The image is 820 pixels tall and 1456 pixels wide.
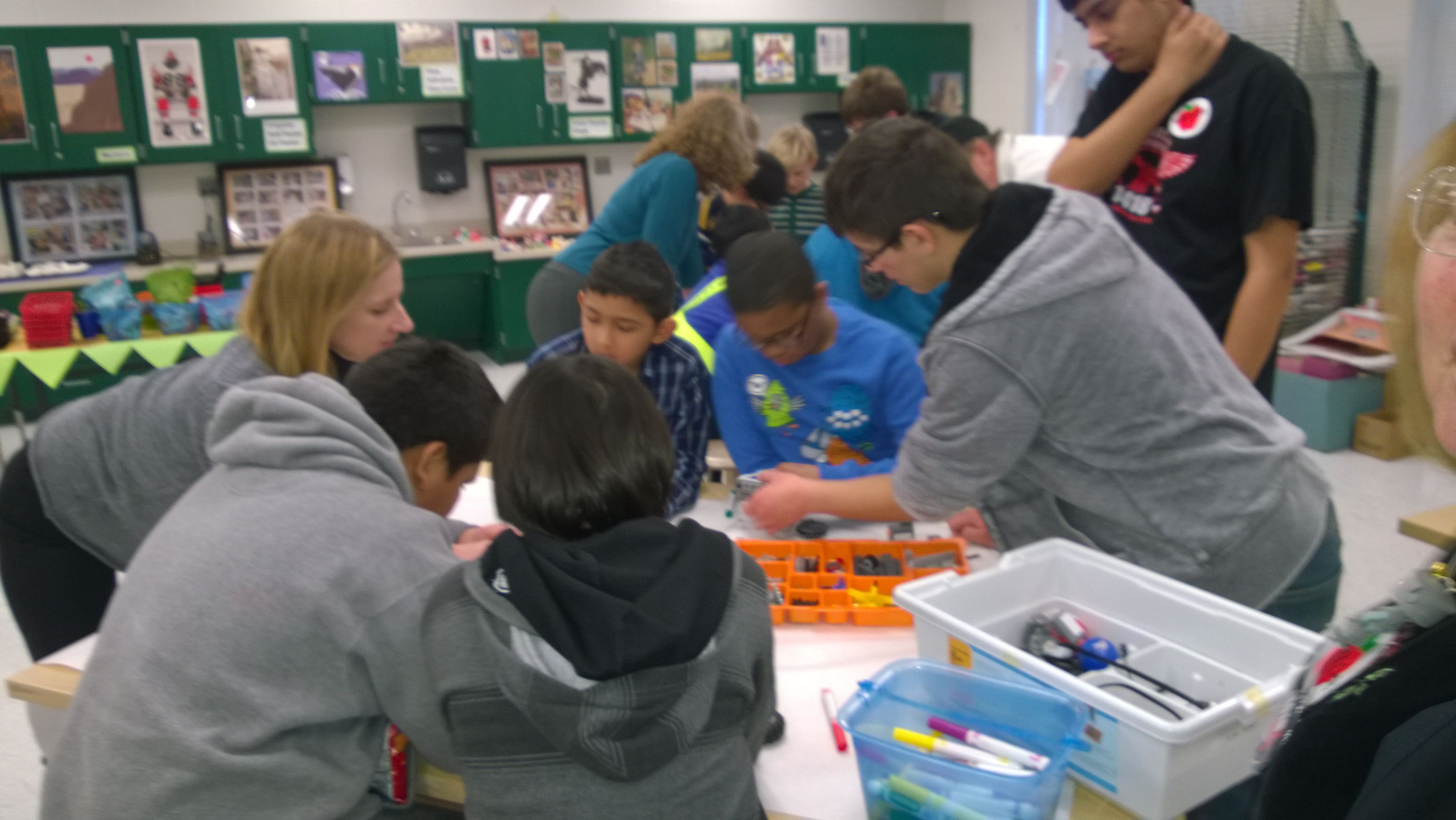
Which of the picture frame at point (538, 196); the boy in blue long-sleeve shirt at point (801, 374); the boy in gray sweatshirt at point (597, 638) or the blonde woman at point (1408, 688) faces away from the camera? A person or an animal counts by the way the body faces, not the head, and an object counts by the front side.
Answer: the boy in gray sweatshirt

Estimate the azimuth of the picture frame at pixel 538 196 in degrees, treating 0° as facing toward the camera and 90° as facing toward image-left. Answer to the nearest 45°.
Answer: approximately 0°

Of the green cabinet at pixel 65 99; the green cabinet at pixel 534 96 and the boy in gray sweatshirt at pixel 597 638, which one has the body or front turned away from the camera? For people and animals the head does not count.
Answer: the boy in gray sweatshirt

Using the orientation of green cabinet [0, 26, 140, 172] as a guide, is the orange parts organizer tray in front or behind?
in front

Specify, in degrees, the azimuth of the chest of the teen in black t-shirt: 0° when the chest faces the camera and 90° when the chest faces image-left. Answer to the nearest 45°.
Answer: approximately 45°

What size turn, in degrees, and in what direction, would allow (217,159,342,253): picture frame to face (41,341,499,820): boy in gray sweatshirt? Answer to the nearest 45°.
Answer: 0° — it already faces them

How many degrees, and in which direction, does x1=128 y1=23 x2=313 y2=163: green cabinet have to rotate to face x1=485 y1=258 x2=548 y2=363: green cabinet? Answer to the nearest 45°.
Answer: approximately 90° to its left

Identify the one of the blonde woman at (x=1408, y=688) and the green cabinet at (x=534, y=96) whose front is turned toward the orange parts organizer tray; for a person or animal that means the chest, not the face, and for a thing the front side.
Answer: the green cabinet

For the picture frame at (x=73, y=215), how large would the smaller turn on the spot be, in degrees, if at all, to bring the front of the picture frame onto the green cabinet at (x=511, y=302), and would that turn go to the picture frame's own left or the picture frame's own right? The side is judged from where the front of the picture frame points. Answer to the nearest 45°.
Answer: approximately 90° to the picture frame's own left

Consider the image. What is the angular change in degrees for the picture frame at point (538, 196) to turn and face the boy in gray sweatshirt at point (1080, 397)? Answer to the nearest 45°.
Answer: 0° — it already faces them

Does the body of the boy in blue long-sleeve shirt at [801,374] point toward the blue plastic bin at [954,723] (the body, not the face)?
yes

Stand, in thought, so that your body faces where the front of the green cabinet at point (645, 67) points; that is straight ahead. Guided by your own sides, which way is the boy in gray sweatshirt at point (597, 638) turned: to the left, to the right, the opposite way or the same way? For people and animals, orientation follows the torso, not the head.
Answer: the opposite way

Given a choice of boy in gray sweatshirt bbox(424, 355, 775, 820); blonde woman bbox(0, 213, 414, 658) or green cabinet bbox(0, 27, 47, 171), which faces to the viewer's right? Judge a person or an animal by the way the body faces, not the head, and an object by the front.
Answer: the blonde woman

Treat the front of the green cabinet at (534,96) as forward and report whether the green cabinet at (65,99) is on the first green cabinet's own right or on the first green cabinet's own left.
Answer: on the first green cabinet's own right
